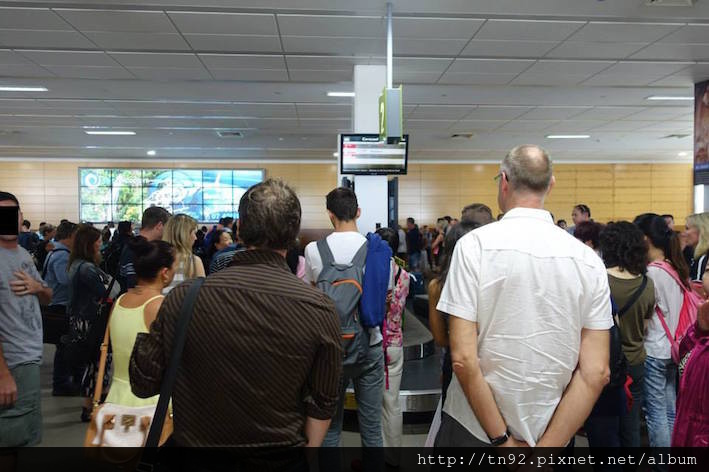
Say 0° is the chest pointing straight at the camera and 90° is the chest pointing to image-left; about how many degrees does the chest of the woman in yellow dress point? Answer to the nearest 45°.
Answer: approximately 225°

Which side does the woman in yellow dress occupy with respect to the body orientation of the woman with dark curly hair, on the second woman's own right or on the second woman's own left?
on the second woman's own left

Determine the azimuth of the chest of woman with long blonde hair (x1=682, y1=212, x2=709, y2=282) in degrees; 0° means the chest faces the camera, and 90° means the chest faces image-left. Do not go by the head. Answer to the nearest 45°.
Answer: approximately 90°

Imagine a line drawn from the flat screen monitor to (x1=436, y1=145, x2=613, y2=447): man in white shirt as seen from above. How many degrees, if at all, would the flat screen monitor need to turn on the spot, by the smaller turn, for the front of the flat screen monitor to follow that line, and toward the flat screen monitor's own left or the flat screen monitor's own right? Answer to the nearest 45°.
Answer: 0° — it already faces them

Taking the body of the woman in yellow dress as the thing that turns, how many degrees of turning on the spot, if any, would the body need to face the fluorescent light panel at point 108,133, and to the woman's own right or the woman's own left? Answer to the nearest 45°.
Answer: approximately 45° to the woman's own left

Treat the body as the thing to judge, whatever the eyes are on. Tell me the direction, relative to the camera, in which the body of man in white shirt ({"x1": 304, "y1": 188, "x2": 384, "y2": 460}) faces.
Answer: away from the camera

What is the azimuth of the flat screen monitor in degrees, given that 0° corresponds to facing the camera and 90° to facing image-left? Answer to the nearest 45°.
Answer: approximately 0°

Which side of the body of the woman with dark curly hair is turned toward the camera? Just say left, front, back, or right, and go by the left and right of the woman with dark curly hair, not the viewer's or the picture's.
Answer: back

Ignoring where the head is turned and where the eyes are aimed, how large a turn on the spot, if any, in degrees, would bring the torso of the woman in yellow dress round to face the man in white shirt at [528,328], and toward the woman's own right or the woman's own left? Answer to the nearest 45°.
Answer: approximately 90° to the woman's own right

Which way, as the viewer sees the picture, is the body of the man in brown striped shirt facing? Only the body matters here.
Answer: away from the camera

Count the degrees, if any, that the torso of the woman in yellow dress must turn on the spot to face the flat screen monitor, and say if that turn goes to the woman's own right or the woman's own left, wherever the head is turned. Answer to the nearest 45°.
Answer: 0° — they already face it
